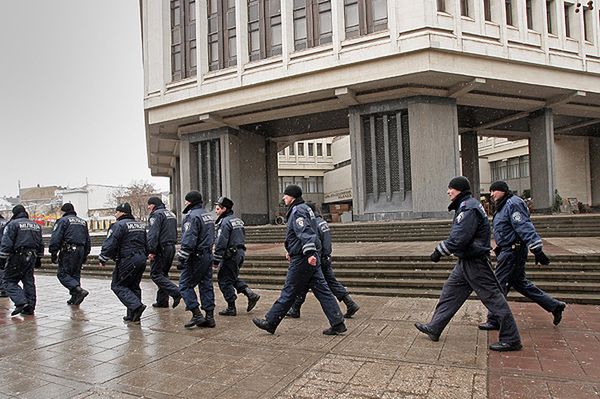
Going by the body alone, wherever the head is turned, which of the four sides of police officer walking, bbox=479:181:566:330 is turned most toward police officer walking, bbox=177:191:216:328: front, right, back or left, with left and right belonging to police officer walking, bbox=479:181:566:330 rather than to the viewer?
front

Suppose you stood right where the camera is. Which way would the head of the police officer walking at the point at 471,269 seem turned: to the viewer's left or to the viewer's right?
to the viewer's left

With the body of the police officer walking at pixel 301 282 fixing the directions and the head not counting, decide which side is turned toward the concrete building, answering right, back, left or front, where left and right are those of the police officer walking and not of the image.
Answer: right

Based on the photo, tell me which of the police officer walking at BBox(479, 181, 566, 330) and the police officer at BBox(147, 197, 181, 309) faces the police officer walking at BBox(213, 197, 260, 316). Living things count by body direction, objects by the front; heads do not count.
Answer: the police officer walking at BBox(479, 181, 566, 330)

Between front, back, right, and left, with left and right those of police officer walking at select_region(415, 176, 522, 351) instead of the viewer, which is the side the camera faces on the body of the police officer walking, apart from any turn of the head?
left

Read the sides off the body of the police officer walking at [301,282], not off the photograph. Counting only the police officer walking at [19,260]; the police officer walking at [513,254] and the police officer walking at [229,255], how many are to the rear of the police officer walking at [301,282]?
1

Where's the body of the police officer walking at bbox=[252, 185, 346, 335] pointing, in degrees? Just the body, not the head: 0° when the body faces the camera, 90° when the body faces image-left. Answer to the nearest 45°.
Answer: approximately 90°

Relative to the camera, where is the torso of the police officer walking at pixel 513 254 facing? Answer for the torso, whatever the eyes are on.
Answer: to the viewer's left

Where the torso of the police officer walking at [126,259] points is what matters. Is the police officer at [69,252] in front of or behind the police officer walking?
in front

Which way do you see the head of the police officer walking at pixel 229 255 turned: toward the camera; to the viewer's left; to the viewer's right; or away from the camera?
to the viewer's left

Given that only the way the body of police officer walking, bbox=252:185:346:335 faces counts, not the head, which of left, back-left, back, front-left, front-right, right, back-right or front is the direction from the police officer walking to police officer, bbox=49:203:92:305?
front-right

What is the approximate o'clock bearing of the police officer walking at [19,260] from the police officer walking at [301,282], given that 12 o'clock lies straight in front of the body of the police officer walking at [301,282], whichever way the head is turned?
the police officer walking at [19,260] is roughly at 1 o'clock from the police officer walking at [301,282].

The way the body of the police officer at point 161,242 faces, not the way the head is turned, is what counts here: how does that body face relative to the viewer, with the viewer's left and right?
facing away from the viewer and to the left of the viewer

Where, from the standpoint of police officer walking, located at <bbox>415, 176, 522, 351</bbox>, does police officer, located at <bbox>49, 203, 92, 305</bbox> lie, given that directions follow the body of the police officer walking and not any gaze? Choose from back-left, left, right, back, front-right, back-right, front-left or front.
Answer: front

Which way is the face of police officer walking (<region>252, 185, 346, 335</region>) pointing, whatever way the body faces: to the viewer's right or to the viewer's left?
to the viewer's left

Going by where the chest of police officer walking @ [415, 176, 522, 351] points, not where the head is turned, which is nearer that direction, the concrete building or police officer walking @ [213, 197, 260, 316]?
the police officer walking

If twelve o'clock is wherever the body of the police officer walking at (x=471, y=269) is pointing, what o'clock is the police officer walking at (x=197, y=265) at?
the police officer walking at (x=197, y=265) is roughly at 12 o'clock from the police officer walking at (x=471, y=269).
